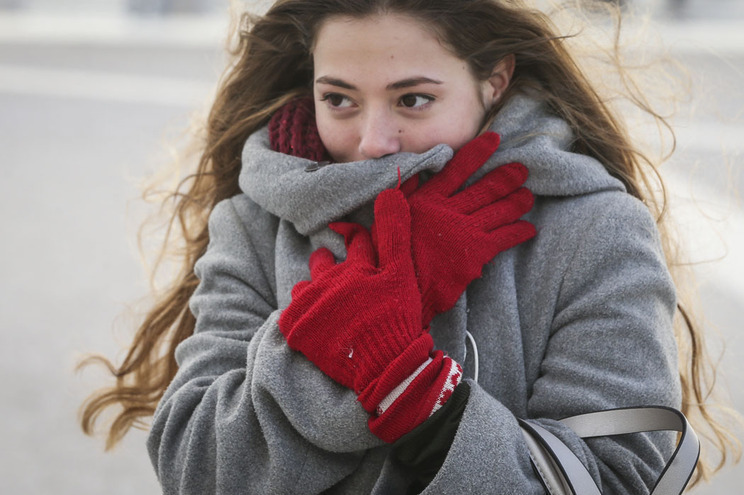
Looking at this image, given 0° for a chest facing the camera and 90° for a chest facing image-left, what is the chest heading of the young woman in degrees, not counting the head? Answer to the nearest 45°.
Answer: approximately 0°
